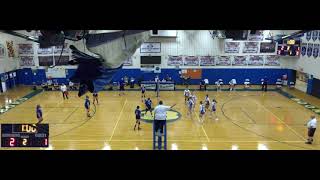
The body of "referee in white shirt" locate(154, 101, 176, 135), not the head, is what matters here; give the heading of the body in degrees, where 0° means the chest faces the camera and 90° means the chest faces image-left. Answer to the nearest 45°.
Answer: approximately 180°

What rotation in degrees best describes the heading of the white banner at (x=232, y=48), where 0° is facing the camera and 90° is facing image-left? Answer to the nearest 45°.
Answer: approximately 0°

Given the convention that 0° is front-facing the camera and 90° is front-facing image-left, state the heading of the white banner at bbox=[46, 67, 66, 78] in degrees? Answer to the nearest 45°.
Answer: approximately 0°

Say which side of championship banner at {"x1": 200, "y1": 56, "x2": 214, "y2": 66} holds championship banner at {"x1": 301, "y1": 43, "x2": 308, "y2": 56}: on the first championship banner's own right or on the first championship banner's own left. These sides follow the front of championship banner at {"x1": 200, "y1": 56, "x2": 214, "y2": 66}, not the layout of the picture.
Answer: on the first championship banner's own left

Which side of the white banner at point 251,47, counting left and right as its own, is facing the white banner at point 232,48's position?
right

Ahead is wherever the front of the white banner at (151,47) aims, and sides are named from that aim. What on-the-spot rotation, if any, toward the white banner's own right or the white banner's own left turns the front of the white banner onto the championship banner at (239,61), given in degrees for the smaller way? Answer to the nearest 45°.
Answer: approximately 90° to the white banner's own left

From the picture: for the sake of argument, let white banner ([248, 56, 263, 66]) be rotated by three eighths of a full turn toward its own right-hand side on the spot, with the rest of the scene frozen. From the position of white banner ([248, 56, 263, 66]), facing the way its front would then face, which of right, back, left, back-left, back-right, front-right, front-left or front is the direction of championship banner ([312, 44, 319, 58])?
back

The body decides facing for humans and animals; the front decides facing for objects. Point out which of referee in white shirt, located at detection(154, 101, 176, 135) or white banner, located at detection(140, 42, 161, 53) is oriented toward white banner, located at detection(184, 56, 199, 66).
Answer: the referee in white shirt

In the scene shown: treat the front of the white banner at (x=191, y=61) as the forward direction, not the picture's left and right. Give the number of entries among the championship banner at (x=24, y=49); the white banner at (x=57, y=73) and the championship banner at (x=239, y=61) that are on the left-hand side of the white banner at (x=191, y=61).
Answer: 1

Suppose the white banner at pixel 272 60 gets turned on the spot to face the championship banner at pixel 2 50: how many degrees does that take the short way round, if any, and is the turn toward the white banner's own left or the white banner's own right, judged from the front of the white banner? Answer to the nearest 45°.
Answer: approximately 45° to the white banner's own right

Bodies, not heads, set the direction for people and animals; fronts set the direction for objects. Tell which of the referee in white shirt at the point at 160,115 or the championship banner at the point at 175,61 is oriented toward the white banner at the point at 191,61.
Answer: the referee in white shirt

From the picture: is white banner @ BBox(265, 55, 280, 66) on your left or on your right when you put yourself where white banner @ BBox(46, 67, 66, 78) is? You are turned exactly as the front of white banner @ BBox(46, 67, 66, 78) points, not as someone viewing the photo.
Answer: on your left
